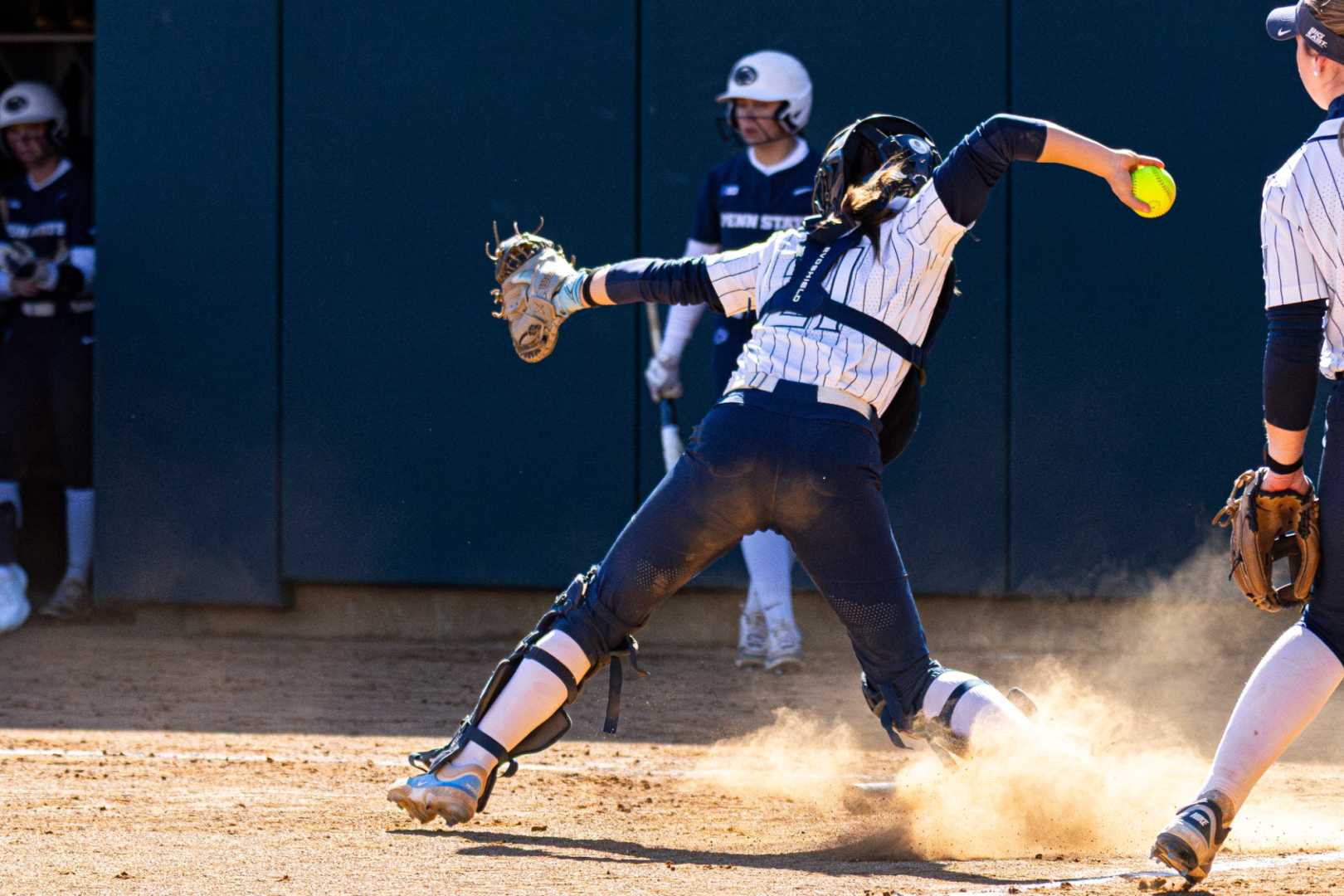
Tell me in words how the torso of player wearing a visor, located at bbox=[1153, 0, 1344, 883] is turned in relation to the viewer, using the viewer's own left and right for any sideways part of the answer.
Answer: facing away from the viewer and to the left of the viewer

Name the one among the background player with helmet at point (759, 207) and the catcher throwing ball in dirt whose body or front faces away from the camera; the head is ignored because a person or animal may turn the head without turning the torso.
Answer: the catcher throwing ball in dirt

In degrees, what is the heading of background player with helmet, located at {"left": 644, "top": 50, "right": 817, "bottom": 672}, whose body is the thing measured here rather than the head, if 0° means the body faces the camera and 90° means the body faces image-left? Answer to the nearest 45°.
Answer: approximately 0°

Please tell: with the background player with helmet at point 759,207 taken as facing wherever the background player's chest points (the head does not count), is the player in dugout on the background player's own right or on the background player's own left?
on the background player's own right

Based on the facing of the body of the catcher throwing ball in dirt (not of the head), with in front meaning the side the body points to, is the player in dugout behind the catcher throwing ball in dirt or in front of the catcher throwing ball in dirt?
in front

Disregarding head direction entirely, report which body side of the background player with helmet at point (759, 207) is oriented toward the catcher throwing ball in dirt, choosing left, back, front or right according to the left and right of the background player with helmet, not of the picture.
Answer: front

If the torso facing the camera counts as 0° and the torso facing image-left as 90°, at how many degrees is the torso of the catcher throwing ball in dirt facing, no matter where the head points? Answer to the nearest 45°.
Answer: approximately 180°

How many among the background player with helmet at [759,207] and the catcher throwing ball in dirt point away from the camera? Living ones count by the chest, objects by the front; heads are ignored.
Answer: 1

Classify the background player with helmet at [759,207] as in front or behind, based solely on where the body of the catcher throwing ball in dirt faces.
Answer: in front
